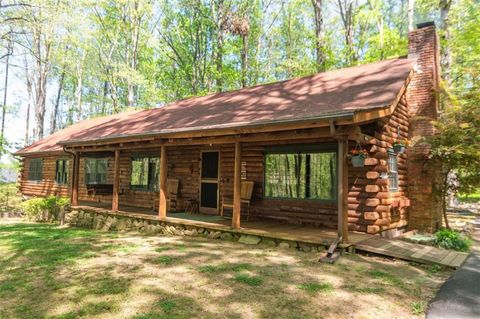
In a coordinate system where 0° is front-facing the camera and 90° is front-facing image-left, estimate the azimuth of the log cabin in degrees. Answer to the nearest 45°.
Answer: approximately 45°

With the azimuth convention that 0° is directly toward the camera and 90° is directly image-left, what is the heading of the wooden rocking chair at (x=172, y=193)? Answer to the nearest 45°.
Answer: approximately 45°

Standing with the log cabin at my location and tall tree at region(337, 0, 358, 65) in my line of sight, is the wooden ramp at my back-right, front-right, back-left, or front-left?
back-right

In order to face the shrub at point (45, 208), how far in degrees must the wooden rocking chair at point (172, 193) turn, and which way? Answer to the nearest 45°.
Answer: approximately 90° to its right

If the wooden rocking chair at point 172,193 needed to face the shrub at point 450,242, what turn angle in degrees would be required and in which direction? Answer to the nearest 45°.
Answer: approximately 90° to its left

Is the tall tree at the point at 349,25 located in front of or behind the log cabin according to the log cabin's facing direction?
behind

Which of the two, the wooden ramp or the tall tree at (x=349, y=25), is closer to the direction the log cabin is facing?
the wooden ramp
